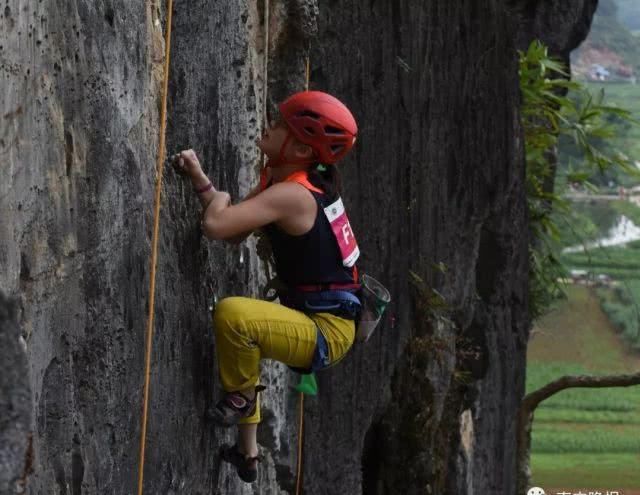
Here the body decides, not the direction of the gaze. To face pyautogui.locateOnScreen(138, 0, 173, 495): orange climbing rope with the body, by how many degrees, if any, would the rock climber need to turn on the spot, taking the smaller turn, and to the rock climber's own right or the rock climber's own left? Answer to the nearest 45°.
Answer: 0° — they already face it

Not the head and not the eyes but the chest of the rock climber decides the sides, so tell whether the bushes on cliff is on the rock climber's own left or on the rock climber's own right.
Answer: on the rock climber's own right

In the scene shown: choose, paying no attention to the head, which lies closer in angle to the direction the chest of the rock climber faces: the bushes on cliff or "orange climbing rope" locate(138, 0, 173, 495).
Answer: the orange climbing rope

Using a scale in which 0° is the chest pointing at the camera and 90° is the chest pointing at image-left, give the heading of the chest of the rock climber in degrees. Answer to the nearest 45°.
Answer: approximately 90°

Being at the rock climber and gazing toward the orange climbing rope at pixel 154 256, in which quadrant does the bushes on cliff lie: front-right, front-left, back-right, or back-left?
back-right
